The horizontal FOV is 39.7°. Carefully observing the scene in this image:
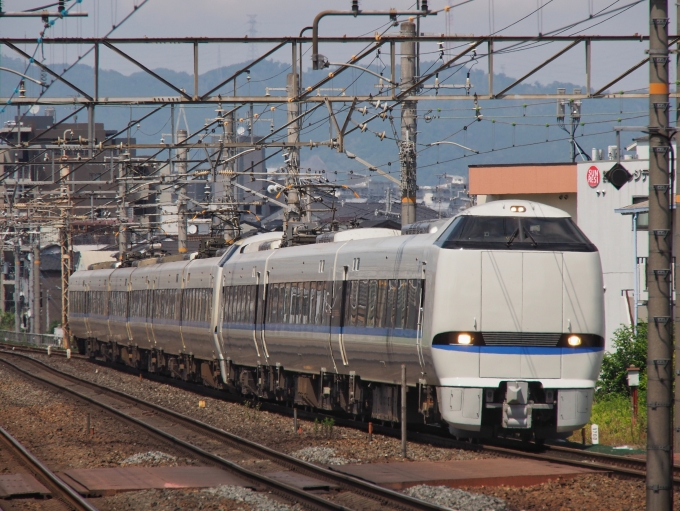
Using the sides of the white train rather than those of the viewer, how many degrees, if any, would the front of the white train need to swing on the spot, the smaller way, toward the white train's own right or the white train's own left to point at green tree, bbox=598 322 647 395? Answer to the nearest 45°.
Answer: approximately 90° to the white train's own left

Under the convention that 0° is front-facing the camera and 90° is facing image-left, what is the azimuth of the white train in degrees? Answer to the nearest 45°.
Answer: approximately 315°

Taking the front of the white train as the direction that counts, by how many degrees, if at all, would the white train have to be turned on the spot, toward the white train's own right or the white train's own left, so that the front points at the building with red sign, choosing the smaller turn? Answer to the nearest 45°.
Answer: approximately 135° to the white train's own left

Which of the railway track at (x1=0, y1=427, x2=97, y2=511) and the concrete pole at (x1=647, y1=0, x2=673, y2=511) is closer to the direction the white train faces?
the concrete pole
